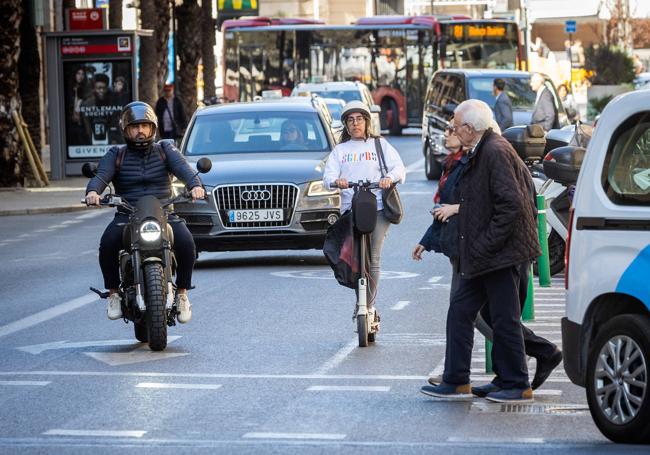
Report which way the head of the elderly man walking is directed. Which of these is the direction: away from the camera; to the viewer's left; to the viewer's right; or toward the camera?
to the viewer's left

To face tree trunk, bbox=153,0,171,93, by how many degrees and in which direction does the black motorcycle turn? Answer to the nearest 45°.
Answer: approximately 180°

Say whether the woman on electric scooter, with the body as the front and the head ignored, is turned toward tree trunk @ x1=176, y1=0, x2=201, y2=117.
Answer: no

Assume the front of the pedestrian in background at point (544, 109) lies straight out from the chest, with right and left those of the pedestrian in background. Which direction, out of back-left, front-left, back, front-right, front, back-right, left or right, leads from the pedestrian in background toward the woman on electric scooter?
left

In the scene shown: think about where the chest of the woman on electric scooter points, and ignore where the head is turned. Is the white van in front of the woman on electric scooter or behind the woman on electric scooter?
in front

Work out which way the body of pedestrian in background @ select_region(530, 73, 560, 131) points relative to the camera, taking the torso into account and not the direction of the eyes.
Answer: to the viewer's left

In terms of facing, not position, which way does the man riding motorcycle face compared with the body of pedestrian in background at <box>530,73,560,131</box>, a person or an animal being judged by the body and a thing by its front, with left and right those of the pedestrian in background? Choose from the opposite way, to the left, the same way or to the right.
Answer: to the left

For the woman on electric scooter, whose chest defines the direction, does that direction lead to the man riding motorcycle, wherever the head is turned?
no

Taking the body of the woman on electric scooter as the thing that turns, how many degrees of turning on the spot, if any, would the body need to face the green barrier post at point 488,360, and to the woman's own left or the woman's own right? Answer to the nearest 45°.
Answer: approximately 45° to the woman's own left

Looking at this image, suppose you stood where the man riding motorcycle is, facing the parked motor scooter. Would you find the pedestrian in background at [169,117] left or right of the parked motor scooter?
left

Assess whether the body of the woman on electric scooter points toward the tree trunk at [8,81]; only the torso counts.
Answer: no

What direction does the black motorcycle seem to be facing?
toward the camera

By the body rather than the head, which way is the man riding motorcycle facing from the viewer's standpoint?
toward the camera

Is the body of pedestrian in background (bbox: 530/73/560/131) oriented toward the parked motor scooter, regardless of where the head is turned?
no

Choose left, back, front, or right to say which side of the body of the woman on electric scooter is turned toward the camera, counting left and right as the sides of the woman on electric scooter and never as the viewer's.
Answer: front

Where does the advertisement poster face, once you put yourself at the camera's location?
facing the viewer
